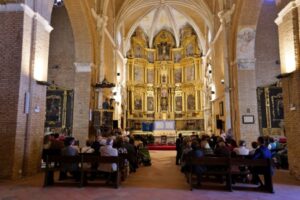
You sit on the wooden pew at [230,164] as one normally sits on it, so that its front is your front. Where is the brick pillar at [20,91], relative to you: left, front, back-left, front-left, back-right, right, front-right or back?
left

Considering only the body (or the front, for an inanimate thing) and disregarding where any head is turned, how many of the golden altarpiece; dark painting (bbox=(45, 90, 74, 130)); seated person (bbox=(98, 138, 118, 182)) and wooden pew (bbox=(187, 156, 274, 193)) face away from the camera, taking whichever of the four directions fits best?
2

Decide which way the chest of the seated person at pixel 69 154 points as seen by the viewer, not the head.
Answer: away from the camera

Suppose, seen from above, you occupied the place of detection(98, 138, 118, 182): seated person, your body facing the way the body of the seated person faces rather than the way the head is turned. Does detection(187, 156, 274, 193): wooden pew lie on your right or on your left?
on your right

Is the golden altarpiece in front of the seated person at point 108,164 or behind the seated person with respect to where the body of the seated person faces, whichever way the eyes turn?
in front

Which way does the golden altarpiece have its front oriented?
toward the camera

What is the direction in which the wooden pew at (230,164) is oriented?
away from the camera

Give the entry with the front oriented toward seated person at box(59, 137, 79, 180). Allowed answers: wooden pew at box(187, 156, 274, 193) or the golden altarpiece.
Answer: the golden altarpiece

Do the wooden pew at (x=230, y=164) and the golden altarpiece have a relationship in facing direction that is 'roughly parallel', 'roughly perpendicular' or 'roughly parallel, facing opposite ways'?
roughly parallel, facing opposite ways

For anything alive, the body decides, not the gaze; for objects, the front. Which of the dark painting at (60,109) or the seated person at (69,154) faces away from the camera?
the seated person

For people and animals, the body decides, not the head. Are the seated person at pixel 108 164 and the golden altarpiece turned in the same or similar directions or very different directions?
very different directions

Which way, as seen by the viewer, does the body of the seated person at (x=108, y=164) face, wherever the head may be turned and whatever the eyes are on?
away from the camera

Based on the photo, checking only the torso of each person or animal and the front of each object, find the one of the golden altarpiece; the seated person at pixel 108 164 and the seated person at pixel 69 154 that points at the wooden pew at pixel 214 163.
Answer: the golden altarpiece

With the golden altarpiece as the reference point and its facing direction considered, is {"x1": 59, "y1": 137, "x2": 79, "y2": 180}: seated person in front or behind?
in front

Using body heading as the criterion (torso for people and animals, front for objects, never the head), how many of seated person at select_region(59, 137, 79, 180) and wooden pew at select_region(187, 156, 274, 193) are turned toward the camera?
0

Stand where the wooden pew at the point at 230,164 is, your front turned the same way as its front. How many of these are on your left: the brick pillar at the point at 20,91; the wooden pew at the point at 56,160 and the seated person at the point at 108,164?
3

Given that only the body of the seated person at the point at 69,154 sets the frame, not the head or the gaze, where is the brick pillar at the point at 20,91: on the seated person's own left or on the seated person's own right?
on the seated person's own left

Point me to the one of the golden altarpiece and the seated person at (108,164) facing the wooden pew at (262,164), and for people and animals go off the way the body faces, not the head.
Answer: the golden altarpiece

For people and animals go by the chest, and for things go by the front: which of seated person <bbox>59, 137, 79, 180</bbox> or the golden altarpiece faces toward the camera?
the golden altarpiece
